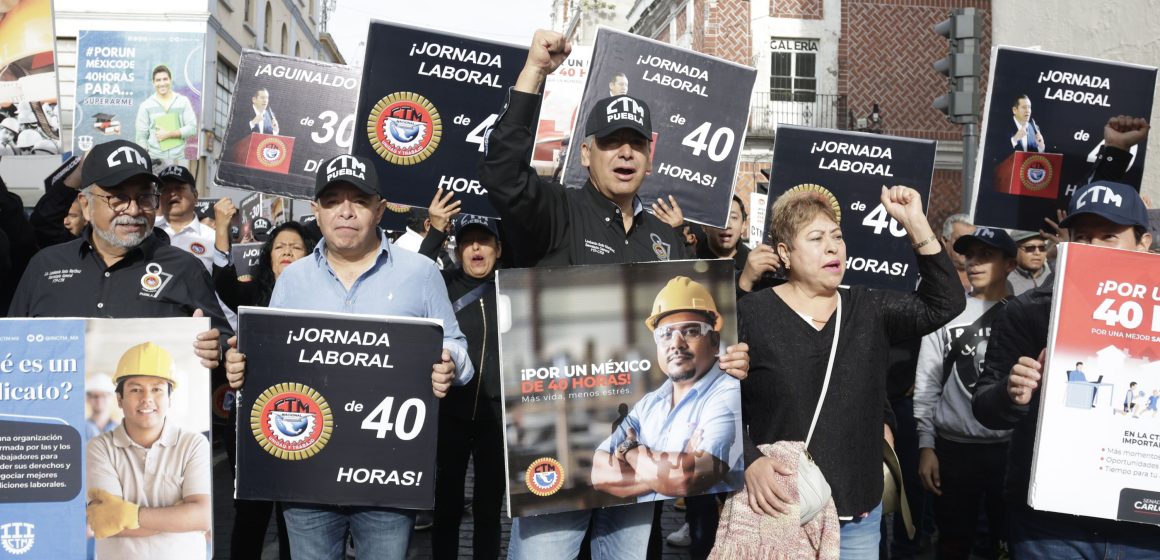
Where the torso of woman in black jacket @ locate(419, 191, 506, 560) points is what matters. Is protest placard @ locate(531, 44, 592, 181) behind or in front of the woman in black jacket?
behind

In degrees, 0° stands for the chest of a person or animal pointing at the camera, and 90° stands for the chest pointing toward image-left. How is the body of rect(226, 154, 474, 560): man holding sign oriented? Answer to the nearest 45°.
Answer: approximately 0°

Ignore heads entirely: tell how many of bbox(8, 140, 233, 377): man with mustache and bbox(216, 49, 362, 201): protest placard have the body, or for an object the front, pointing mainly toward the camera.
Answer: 2

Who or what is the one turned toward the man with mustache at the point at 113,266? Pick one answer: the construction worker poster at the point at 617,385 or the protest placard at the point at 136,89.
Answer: the protest placard

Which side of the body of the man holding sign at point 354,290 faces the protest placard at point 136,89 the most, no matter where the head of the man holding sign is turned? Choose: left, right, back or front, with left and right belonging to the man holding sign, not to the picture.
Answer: back

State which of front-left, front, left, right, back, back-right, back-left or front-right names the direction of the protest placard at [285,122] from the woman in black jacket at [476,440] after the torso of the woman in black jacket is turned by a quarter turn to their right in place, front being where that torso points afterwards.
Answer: front-right

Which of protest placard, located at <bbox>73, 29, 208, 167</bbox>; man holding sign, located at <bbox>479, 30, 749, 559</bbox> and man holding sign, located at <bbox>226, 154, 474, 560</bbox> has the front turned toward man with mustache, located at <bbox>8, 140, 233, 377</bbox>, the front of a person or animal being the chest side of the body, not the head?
the protest placard
